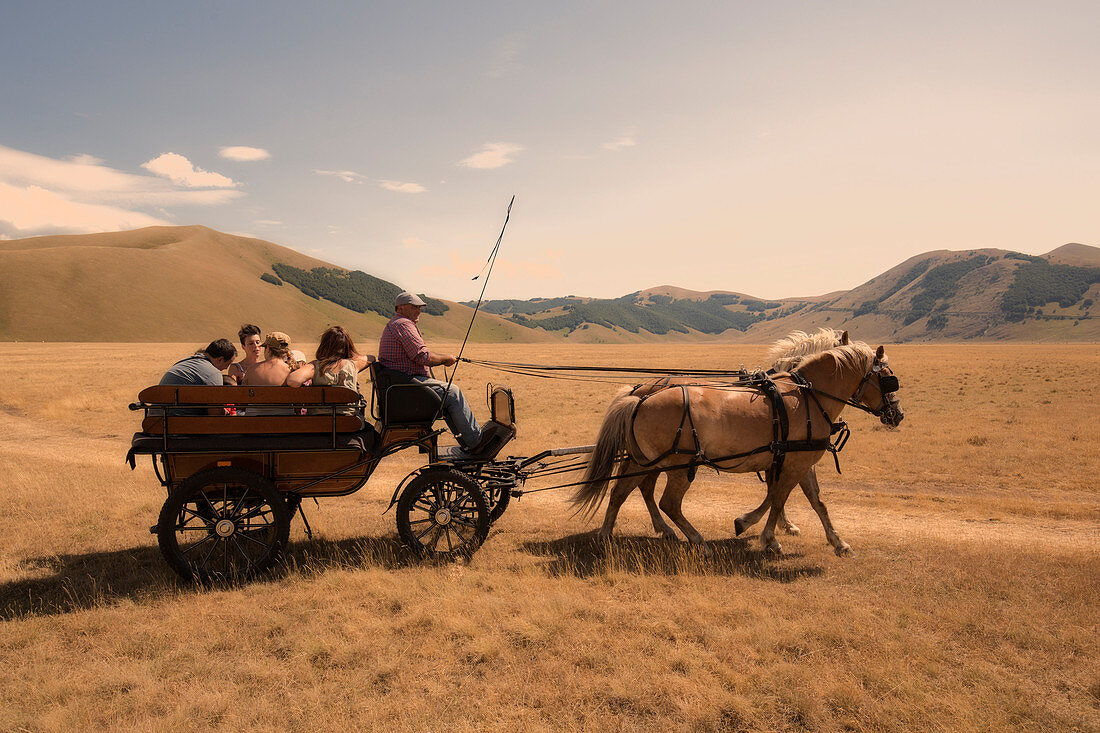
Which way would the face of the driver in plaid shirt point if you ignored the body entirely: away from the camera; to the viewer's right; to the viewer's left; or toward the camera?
to the viewer's right

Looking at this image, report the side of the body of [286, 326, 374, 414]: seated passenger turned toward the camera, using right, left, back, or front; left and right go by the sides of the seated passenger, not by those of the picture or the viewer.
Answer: back

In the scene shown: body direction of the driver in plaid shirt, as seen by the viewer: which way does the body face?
to the viewer's right

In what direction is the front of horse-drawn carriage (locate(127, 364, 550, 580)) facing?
to the viewer's right

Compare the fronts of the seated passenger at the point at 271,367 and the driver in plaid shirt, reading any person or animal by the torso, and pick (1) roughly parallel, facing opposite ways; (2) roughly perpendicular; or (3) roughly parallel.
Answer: roughly perpendicular

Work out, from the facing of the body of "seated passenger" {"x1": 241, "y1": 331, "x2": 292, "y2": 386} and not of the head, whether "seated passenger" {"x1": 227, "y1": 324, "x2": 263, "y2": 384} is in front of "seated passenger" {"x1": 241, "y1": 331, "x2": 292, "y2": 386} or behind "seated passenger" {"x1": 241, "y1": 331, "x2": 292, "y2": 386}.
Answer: in front

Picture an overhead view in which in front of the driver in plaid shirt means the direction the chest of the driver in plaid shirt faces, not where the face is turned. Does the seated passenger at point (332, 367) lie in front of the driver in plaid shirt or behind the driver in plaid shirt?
behind

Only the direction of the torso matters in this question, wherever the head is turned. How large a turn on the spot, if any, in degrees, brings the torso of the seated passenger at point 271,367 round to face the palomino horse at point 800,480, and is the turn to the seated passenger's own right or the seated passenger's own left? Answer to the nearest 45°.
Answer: approximately 90° to the seated passenger's own right

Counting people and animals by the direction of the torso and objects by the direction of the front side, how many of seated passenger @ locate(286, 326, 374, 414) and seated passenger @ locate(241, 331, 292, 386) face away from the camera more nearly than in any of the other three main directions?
2

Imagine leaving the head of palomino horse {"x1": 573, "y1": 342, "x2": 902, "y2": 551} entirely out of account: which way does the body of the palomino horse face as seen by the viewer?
to the viewer's right

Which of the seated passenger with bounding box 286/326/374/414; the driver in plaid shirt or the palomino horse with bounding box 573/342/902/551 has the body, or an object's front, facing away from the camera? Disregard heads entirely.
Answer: the seated passenger

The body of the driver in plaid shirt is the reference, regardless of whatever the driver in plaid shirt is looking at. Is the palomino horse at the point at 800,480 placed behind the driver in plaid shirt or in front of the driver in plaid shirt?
in front

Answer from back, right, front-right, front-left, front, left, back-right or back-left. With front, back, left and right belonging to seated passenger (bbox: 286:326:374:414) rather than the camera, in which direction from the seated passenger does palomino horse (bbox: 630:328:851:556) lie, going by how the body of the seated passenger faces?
right
